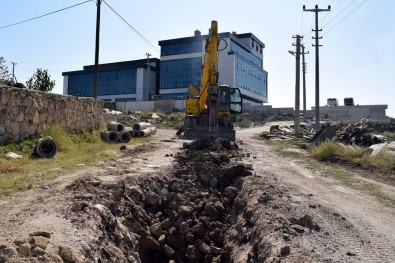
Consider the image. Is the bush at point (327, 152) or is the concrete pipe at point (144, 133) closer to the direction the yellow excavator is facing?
the bush

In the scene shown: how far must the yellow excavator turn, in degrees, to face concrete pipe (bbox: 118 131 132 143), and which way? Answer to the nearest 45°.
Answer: approximately 45° to its right

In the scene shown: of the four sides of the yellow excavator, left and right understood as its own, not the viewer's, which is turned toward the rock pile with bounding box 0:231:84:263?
front

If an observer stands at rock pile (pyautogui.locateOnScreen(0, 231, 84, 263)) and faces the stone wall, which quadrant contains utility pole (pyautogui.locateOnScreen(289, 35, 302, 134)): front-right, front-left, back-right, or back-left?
front-right

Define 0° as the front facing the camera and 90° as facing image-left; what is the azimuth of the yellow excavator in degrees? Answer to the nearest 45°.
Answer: approximately 0°

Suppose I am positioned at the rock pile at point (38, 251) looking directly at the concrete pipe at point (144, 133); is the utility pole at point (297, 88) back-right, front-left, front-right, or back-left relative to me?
front-right

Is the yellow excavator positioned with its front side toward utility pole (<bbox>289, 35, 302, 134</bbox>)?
no

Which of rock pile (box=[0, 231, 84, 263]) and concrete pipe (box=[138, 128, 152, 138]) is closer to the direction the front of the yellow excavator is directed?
the rock pile

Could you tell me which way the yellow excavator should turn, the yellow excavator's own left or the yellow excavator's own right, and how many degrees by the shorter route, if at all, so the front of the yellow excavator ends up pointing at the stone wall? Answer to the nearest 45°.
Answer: approximately 45° to the yellow excavator's own right

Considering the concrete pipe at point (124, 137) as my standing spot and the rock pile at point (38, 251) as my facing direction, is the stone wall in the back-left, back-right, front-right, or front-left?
front-right

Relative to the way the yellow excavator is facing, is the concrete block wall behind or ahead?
behind

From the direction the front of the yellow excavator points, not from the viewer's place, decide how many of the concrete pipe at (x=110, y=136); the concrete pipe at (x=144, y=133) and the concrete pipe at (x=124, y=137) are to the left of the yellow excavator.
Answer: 0

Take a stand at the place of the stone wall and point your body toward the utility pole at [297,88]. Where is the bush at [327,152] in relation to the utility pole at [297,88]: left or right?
right

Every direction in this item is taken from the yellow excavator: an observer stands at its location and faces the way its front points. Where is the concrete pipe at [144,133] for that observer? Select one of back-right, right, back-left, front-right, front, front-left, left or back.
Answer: right
